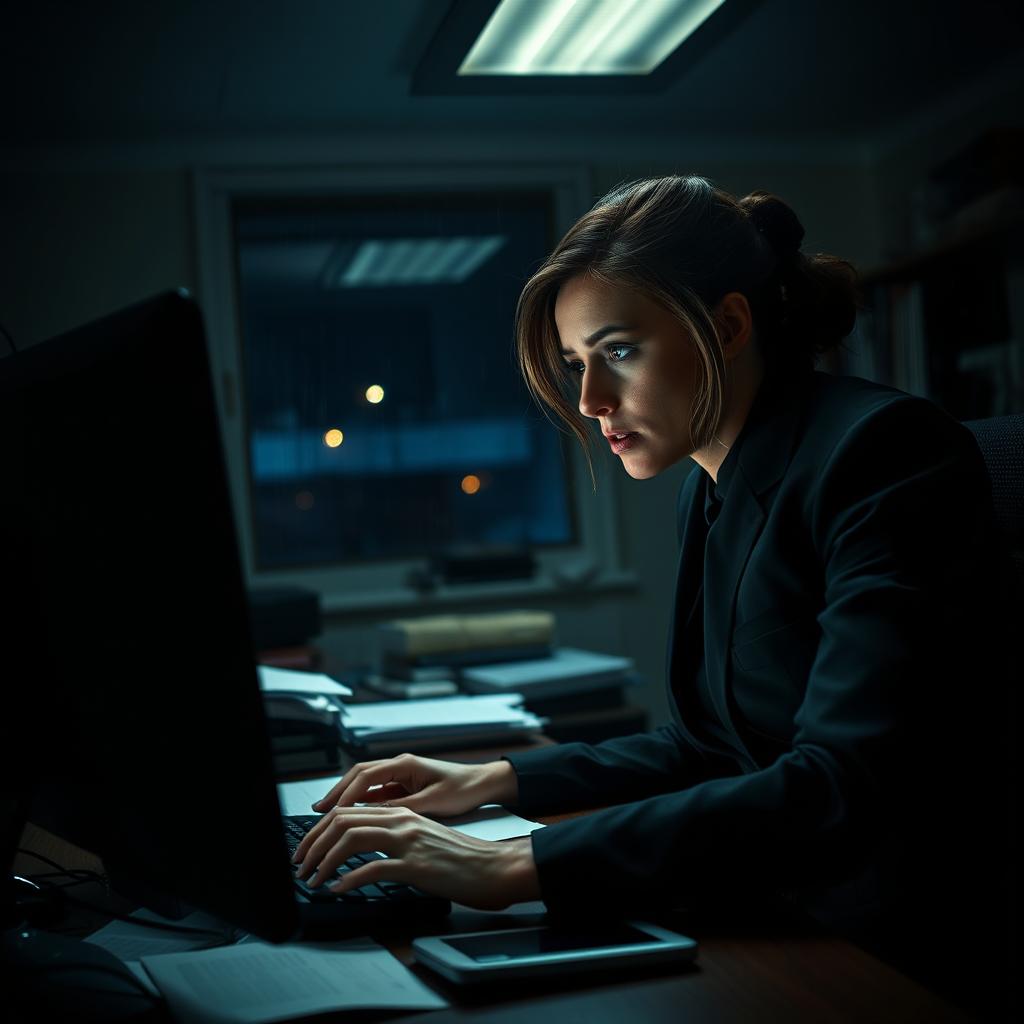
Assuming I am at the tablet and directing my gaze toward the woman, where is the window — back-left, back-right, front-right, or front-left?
front-left

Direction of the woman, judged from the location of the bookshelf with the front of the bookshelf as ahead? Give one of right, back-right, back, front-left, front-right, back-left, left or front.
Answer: front-left

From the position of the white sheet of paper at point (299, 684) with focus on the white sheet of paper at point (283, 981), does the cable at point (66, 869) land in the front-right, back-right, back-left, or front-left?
front-right

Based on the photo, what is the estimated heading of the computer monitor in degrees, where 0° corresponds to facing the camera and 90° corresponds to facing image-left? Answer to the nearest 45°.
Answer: approximately 225°

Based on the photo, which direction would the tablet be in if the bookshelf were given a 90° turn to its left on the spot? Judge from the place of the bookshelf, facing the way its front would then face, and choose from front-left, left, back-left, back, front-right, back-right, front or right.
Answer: front-right

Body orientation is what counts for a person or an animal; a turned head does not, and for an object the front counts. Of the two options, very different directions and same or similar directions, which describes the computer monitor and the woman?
very different directions

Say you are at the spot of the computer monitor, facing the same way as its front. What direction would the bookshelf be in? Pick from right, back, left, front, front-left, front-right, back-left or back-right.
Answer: front

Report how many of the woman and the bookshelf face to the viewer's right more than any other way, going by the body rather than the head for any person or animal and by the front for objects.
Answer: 0

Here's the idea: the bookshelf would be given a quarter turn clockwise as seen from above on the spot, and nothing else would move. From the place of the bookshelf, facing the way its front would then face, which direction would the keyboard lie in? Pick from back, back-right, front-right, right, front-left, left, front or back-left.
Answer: back-left

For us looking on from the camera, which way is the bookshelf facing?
facing the viewer and to the left of the viewer

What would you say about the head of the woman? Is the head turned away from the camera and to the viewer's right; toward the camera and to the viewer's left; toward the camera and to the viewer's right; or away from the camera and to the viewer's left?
toward the camera and to the viewer's left

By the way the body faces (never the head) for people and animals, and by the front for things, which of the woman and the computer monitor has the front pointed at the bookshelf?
the computer monitor

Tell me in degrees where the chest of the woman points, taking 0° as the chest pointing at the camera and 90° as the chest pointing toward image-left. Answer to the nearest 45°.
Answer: approximately 45°
